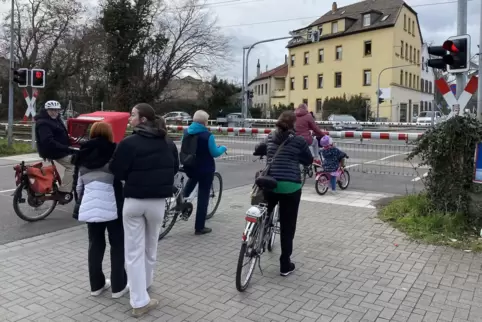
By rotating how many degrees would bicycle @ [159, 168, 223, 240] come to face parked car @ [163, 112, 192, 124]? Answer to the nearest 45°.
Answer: approximately 45° to its left

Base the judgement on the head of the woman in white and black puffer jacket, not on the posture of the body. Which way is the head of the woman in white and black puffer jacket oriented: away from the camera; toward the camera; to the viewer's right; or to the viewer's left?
away from the camera

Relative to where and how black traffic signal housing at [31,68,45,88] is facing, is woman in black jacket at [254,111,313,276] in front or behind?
in front

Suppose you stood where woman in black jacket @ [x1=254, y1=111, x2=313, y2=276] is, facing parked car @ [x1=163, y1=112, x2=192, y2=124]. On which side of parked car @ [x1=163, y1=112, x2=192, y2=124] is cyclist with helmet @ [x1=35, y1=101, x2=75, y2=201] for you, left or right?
left

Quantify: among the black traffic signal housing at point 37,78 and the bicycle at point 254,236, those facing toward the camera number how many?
1

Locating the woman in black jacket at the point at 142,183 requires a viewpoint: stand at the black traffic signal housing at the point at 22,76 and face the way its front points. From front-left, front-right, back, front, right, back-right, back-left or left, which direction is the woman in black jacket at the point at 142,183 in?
left

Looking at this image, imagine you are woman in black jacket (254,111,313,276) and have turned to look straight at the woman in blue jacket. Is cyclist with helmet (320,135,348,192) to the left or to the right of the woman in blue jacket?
right

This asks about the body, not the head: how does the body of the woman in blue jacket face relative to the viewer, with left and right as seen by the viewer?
facing away from the viewer and to the right of the viewer

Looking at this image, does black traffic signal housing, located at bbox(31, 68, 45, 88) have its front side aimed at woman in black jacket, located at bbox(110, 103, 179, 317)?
yes

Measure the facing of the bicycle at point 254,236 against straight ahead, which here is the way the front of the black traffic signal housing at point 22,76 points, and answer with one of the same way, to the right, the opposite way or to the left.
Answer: the opposite way

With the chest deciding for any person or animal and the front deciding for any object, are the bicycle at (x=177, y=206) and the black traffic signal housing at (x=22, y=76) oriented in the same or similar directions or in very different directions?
very different directions

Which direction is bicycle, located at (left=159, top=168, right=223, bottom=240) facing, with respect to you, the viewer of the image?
facing away from the viewer and to the right of the viewer
